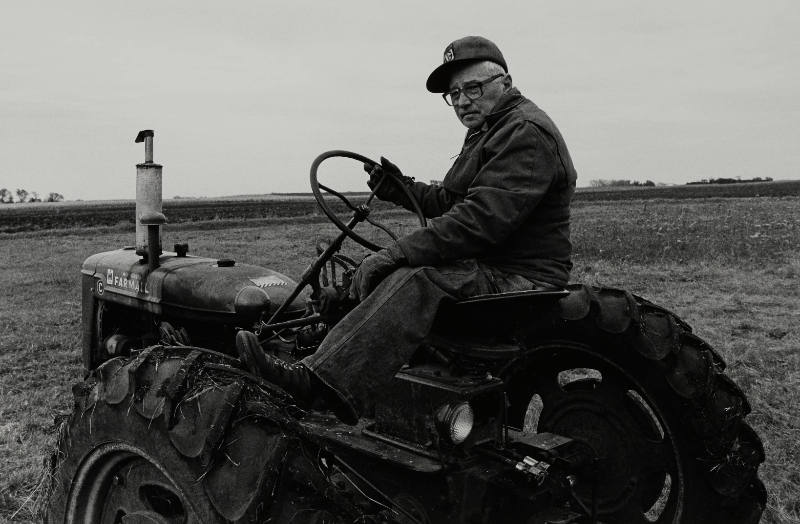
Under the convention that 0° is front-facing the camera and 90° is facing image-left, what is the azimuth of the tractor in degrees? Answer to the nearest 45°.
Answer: approximately 135°

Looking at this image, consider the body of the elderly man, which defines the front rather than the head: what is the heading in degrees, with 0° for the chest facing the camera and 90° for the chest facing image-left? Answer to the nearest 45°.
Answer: approximately 90°
